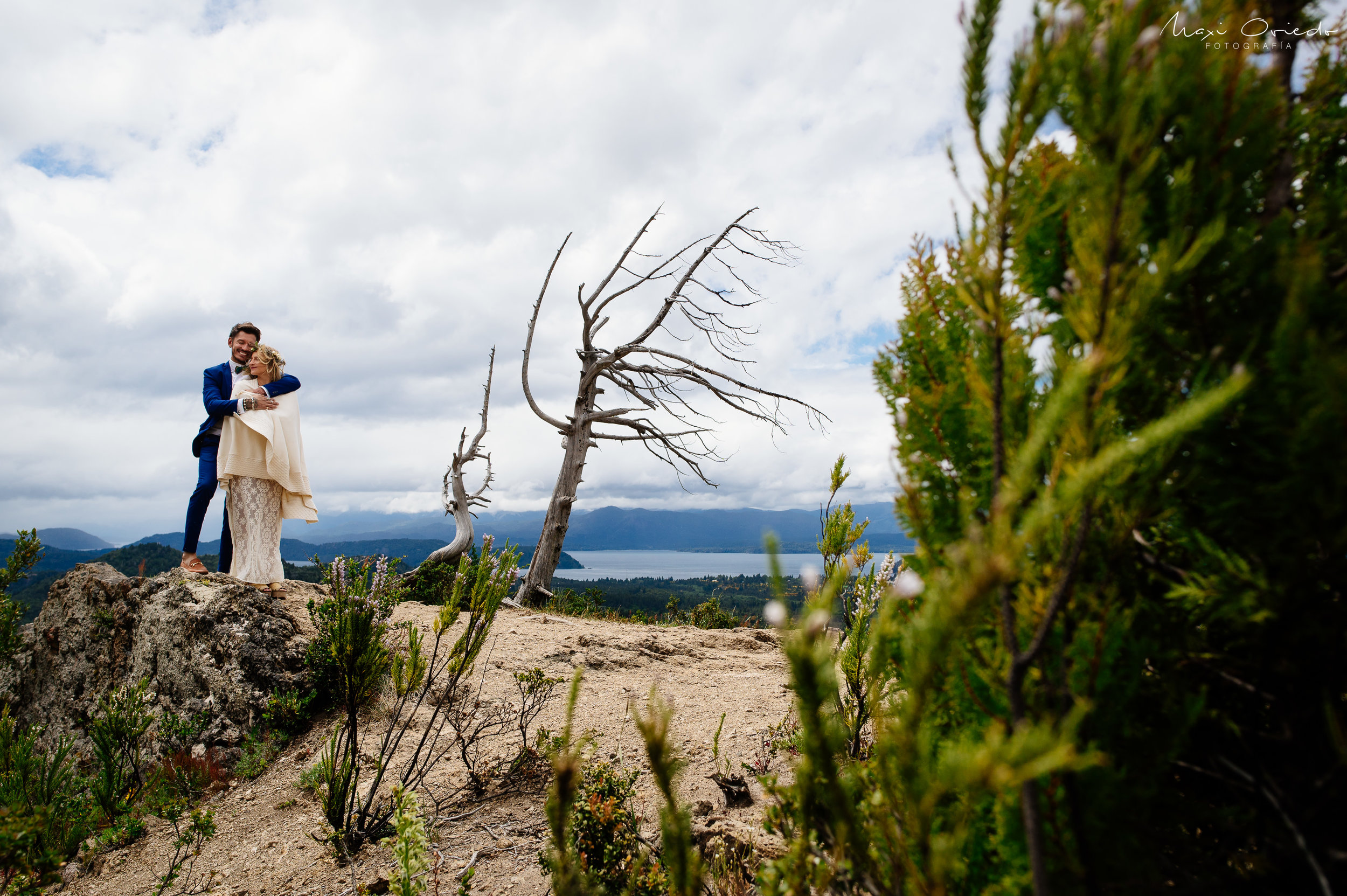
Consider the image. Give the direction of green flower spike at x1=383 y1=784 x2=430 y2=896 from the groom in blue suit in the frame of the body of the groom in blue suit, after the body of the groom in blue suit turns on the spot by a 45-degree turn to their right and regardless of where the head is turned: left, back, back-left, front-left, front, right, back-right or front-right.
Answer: front

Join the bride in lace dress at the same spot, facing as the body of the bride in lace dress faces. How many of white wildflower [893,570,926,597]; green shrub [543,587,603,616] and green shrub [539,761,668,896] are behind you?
1

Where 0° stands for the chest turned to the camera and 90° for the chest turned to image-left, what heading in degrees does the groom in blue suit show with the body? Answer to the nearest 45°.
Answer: approximately 315°

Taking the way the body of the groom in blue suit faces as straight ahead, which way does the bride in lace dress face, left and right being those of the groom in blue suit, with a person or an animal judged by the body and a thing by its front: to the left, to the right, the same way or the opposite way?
to the right

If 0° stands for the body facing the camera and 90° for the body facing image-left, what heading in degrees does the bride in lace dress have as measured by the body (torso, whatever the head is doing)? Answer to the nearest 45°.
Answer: approximately 45°

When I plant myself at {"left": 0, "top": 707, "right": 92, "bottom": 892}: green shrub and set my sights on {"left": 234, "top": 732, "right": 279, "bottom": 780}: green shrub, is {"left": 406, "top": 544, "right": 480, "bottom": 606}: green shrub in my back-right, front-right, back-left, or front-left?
front-left

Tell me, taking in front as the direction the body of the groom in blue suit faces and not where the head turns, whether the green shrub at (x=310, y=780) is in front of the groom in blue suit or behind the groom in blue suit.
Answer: in front

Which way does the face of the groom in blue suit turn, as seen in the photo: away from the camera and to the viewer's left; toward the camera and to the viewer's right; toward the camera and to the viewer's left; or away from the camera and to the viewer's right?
toward the camera and to the viewer's right

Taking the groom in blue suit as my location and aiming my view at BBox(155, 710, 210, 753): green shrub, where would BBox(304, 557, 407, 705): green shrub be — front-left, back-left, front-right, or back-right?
front-left

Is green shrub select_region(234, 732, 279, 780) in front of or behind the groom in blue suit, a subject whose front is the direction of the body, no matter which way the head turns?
in front

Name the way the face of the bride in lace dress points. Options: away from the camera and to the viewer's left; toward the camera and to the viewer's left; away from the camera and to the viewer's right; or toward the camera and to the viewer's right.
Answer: toward the camera and to the viewer's left

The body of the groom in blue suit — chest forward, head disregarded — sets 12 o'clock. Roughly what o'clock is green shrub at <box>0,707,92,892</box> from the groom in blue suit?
The green shrub is roughly at 2 o'clock from the groom in blue suit.
